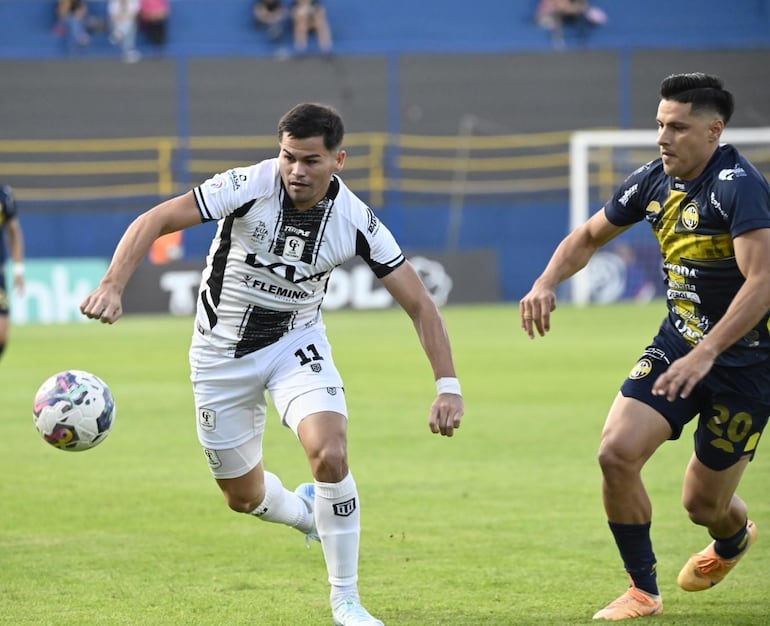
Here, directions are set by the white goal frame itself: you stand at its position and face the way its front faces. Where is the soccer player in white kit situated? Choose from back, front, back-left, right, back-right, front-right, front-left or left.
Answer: front

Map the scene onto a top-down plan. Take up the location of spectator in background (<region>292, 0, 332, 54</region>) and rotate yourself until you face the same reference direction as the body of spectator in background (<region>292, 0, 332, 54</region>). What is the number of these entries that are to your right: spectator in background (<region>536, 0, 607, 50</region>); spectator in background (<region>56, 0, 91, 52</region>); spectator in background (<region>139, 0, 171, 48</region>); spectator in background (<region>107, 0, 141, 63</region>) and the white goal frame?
3

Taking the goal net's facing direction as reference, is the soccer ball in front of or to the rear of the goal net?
in front

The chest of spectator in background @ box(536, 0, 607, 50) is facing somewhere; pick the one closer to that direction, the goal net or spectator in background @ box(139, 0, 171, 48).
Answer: the goal net

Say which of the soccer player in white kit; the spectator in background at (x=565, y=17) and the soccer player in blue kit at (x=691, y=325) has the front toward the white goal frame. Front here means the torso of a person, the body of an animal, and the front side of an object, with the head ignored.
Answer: the spectator in background

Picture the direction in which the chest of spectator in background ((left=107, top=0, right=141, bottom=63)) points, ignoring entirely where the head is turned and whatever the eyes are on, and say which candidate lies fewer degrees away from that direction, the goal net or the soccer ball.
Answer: the soccer ball

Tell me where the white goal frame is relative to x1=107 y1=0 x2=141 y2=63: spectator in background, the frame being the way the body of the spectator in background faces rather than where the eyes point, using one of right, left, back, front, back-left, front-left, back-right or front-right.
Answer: front-left

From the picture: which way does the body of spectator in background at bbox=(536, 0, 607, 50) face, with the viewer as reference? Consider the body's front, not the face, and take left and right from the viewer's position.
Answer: facing the viewer

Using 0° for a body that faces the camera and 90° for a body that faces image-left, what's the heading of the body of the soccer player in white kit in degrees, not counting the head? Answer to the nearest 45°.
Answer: approximately 0°

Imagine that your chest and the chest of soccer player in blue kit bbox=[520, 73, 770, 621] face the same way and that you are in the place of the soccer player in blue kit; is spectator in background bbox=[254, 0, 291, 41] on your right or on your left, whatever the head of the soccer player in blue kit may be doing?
on your right
